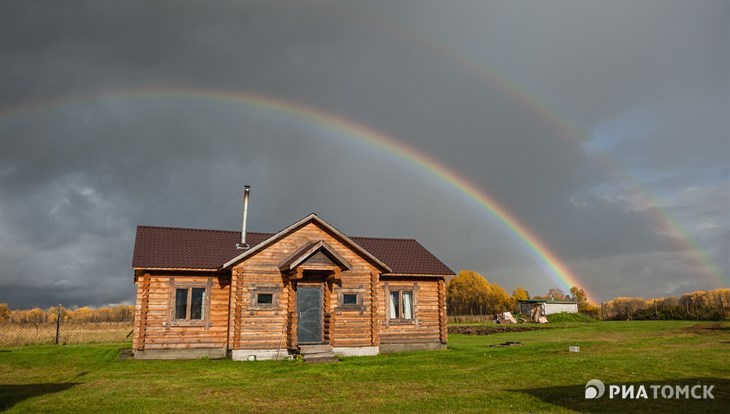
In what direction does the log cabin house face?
toward the camera
